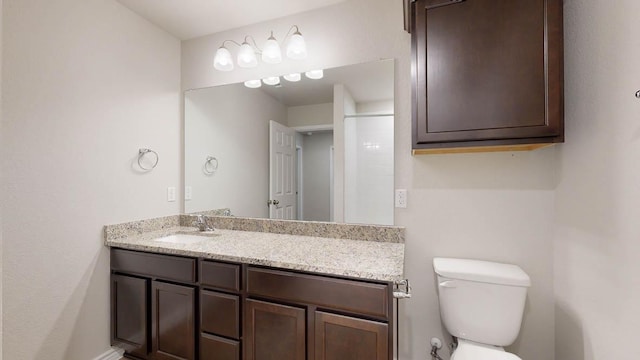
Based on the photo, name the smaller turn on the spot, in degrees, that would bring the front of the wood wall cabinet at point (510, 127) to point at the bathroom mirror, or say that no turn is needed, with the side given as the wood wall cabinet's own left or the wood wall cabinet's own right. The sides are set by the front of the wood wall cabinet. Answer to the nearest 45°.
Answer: approximately 90° to the wood wall cabinet's own right

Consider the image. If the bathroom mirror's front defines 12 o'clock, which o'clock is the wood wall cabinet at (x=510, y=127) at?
The wood wall cabinet is roughly at 9 o'clock from the bathroom mirror.

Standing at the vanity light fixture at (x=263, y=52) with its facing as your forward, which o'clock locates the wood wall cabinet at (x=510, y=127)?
The wood wall cabinet is roughly at 9 o'clock from the vanity light fixture.

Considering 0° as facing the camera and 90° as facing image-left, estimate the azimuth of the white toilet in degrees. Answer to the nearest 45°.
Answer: approximately 0°

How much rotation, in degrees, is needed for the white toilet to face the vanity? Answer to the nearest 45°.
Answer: approximately 45° to its right

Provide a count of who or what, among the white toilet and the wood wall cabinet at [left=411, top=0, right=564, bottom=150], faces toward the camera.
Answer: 2

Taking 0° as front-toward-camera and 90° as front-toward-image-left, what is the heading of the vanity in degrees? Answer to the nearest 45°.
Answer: approximately 45°

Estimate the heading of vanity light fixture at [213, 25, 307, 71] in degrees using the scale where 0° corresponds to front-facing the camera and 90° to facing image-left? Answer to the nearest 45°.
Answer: approximately 45°

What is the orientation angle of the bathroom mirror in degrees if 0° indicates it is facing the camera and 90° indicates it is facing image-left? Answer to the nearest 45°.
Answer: approximately 45°
